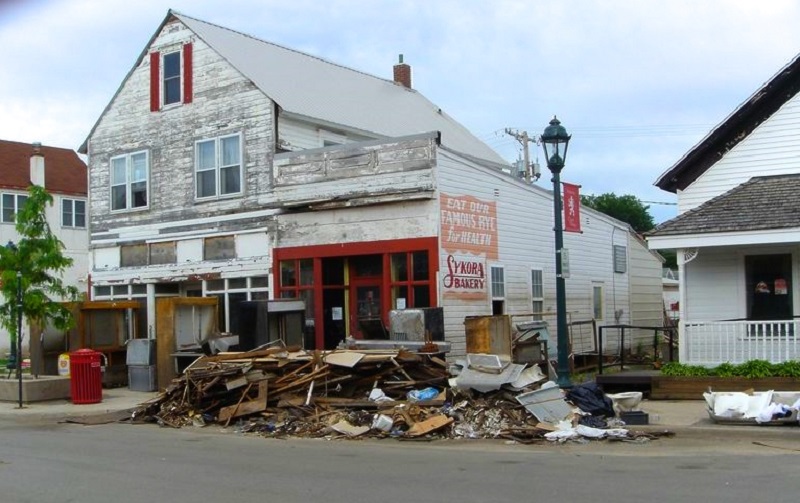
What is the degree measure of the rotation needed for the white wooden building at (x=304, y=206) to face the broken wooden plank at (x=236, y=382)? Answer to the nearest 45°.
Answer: approximately 45° to its left

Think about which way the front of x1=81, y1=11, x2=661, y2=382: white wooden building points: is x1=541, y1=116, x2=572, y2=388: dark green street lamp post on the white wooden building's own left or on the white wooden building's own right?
on the white wooden building's own left

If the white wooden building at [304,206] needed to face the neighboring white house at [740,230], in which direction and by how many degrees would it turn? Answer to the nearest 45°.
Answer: approximately 90° to its left

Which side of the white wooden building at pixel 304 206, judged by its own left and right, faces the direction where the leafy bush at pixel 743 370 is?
left

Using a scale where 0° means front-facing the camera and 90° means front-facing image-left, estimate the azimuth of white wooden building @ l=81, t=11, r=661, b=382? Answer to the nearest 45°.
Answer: approximately 45°

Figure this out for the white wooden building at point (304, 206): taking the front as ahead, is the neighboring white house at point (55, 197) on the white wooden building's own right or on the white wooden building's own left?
on the white wooden building's own right

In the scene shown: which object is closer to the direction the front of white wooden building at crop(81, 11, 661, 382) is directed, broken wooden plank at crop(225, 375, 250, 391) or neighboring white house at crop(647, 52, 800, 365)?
the broken wooden plank

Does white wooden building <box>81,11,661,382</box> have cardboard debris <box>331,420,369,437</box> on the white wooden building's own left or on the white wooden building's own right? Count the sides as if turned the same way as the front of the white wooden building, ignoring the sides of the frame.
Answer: on the white wooden building's own left
